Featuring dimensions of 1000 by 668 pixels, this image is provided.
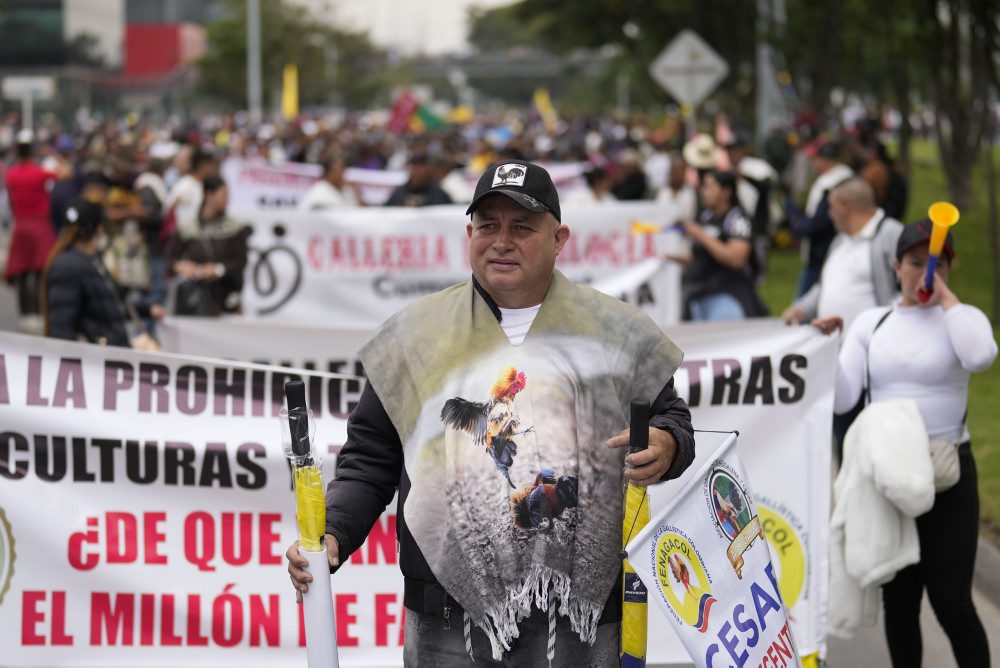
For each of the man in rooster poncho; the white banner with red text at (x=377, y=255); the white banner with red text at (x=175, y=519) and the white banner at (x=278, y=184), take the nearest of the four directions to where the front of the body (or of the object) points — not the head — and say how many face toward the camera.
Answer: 4

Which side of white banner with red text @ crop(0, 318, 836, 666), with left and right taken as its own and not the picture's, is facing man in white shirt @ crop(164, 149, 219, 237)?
back

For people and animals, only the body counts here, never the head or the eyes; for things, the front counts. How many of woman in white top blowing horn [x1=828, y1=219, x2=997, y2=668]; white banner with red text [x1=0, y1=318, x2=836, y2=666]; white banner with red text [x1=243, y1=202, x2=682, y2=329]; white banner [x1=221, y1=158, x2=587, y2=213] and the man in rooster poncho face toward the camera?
5

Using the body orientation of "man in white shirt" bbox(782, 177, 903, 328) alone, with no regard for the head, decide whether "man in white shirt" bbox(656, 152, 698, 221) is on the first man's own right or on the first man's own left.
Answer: on the first man's own right

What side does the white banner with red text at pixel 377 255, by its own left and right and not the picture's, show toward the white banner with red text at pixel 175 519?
front

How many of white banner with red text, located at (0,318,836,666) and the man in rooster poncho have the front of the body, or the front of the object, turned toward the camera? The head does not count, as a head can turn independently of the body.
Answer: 2

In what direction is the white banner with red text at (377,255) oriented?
toward the camera

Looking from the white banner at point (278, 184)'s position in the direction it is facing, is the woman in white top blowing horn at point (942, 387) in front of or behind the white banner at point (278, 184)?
in front

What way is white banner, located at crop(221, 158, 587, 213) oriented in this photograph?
toward the camera

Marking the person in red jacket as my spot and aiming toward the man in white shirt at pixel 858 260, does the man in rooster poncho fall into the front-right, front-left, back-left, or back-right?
front-right

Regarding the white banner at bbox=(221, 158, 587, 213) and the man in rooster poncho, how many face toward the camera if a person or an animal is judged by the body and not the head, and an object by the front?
2

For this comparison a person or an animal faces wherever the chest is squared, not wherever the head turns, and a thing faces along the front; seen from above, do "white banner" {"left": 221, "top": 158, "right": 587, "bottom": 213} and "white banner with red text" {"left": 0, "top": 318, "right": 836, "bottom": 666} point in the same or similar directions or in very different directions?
same or similar directions

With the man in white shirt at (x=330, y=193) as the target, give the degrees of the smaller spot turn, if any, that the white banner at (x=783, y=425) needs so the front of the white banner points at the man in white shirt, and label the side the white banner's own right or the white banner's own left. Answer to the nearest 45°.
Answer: approximately 180°

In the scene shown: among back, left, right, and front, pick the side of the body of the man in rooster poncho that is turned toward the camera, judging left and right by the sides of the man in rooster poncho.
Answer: front

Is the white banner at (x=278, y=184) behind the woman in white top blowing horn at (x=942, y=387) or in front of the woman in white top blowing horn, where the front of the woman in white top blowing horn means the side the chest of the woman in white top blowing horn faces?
behind

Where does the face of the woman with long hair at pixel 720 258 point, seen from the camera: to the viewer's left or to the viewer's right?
to the viewer's left
